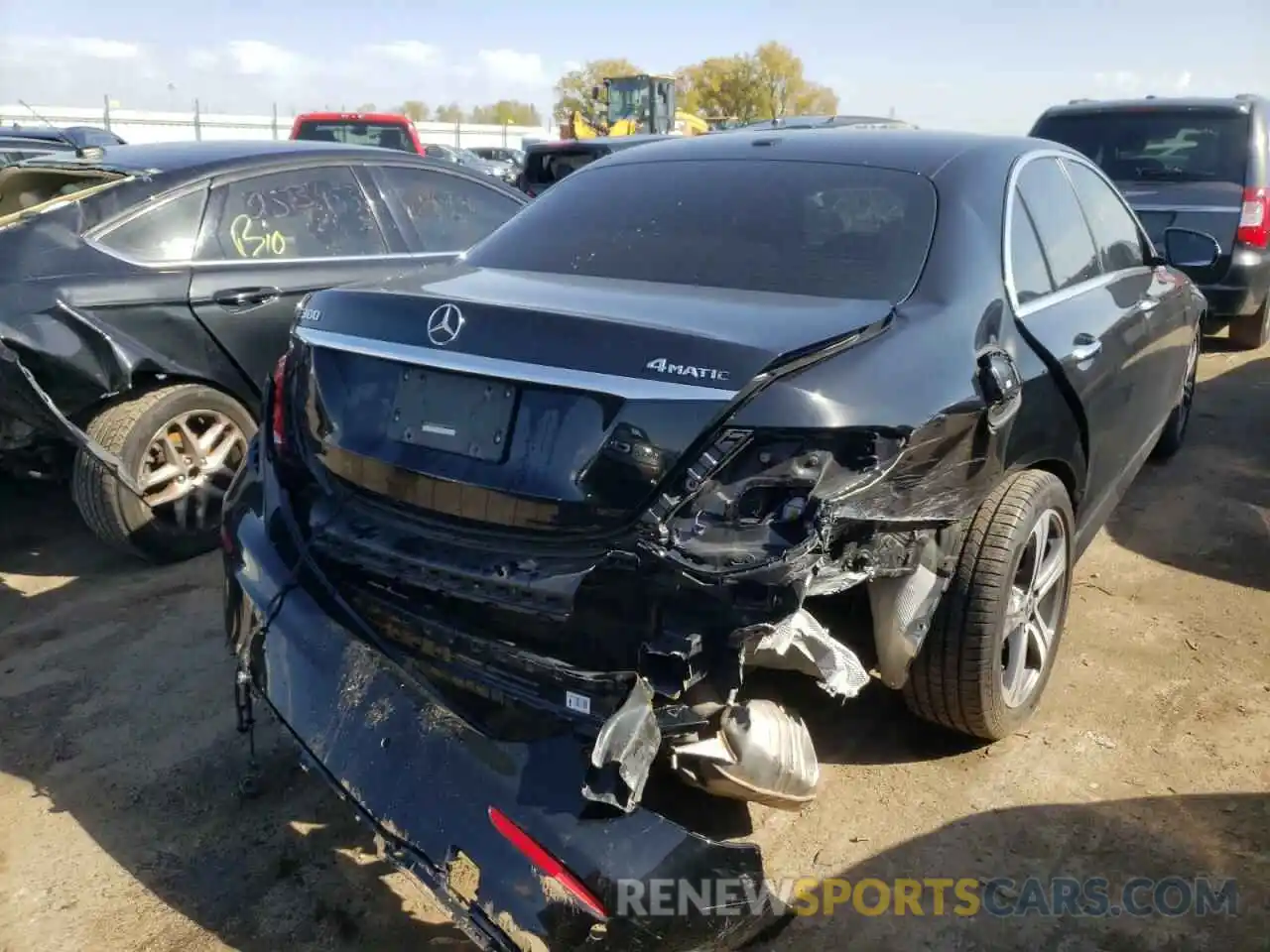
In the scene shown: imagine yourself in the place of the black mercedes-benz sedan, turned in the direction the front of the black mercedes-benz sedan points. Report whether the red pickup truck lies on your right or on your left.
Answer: on your left

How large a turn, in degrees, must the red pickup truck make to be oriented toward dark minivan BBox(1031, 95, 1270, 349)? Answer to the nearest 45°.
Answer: approximately 135° to its right

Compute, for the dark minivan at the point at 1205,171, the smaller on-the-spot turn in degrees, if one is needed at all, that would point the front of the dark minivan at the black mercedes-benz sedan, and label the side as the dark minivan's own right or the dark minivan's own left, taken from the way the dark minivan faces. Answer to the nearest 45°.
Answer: approximately 180°

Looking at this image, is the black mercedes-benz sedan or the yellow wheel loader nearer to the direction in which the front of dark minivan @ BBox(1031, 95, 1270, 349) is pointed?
the yellow wheel loader

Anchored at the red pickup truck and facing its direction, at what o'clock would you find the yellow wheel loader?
The yellow wheel loader is roughly at 1 o'clock from the red pickup truck.

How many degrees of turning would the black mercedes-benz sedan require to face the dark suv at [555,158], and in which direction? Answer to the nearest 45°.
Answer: approximately 45° to its left

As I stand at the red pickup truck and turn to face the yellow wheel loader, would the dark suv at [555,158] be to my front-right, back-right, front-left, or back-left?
back-right

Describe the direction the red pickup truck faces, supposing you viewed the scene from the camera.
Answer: facing away from the viewer

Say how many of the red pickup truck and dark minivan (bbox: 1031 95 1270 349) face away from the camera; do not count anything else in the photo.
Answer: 2

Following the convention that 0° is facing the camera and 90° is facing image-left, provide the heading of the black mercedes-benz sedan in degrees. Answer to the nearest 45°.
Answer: approximately 225°

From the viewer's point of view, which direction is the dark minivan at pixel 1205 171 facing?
away from the camera

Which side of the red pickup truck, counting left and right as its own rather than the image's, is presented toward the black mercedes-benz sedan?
back
